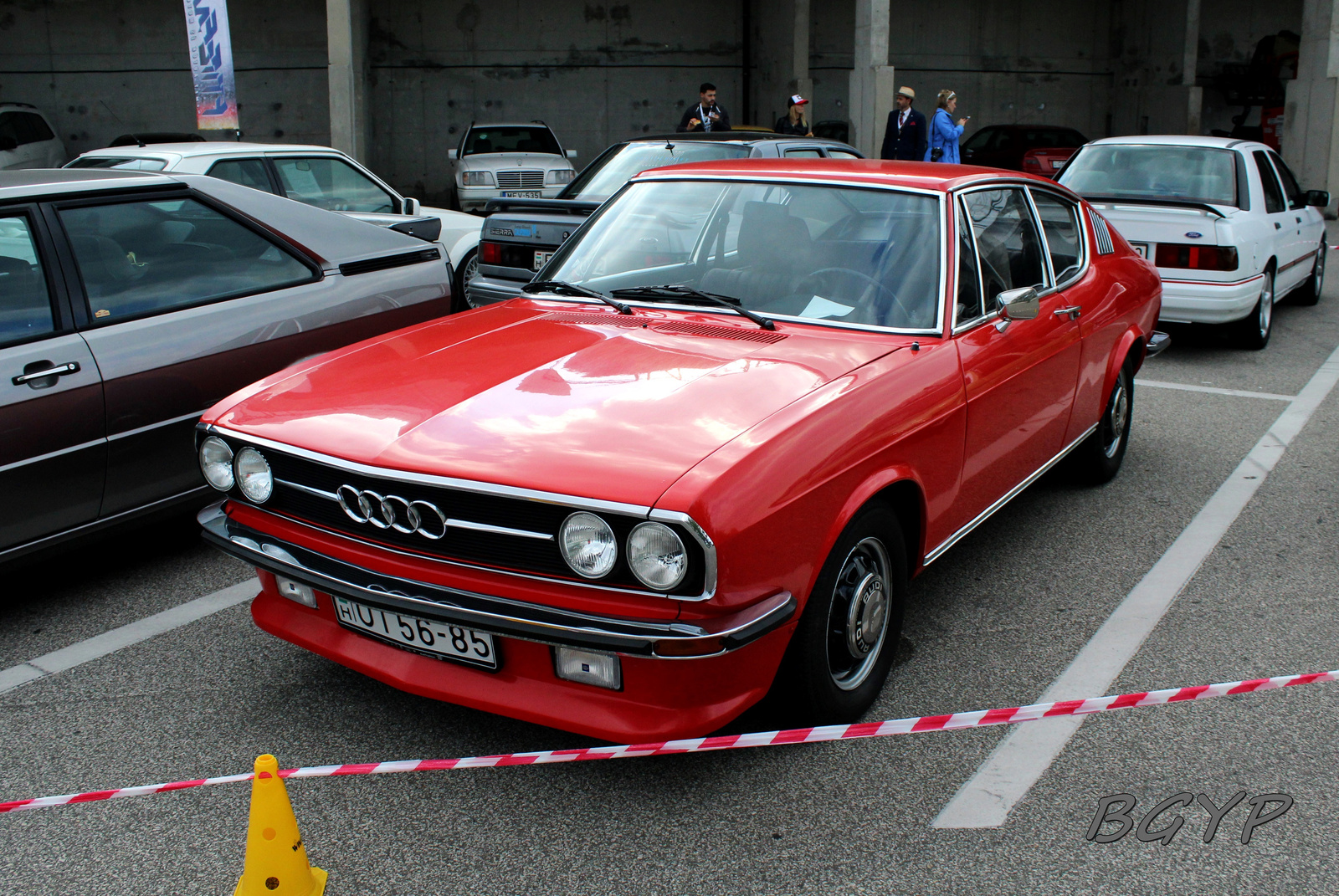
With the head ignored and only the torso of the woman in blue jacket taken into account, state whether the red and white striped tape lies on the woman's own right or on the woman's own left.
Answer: on the woman's own right

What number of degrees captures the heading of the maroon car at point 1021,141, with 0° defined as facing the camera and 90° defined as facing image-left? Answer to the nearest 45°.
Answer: approximately 135°

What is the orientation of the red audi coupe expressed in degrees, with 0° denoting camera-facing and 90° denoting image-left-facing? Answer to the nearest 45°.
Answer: approximately 45°

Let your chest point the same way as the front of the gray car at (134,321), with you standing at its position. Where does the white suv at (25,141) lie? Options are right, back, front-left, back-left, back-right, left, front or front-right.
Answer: back-right

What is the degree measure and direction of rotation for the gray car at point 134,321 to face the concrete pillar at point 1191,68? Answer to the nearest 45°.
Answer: approximately 180°

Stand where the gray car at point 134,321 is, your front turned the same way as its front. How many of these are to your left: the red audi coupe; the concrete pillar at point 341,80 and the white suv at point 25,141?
1

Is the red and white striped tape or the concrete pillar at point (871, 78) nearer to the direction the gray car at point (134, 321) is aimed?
the red and white striped tape

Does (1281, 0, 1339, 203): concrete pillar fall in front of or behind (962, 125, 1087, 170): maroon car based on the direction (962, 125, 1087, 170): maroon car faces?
behind

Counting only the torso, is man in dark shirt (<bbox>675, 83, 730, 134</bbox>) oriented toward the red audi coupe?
yes

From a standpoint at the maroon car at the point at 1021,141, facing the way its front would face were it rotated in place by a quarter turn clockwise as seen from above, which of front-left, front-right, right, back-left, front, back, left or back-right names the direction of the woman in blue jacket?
back-right

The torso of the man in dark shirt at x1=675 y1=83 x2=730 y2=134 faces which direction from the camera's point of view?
toward the camera

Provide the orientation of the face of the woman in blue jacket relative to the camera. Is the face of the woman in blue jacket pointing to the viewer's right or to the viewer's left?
to the viewer's right

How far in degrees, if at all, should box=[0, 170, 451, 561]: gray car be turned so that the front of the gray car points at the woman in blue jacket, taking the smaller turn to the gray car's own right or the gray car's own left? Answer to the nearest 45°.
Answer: approximately 180°
